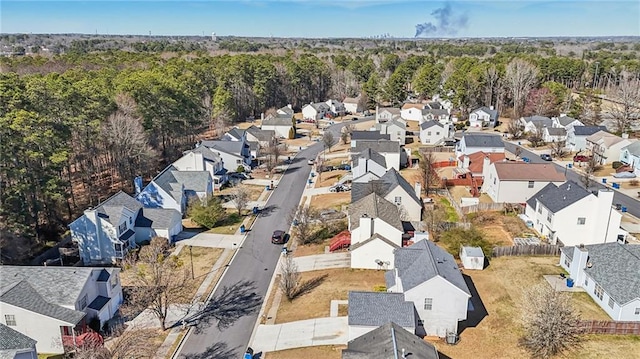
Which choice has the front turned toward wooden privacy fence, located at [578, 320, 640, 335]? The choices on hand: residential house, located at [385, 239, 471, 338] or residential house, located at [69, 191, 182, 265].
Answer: residential house, located at [69, 191, 182, 265]

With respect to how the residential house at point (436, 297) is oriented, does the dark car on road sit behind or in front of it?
in front

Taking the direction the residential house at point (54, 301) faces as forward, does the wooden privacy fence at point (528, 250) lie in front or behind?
in front

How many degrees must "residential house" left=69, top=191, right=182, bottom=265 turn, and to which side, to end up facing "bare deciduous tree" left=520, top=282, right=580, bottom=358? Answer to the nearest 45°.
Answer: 0° — it already faces it

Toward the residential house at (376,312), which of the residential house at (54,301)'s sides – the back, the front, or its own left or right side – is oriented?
front

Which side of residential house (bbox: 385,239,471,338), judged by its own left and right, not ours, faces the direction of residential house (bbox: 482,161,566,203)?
right

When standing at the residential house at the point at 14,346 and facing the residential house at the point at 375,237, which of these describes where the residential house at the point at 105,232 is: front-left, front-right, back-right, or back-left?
front-left

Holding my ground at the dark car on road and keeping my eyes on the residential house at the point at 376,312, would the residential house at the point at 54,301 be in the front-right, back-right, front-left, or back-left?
front-right

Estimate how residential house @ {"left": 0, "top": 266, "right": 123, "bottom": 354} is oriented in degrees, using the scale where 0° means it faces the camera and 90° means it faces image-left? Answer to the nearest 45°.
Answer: approximately 315°

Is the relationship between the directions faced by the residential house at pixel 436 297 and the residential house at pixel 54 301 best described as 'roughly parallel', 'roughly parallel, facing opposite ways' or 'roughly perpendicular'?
roughly parallel, facing opposite ways

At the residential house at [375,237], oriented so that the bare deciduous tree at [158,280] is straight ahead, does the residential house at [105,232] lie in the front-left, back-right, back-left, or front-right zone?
front-right

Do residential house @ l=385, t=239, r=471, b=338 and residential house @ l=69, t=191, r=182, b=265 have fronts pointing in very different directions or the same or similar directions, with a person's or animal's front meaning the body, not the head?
very different directions

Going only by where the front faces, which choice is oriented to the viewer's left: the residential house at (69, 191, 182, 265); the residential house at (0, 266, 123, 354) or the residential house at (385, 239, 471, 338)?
the residential house at (385, 239, 471, 338)

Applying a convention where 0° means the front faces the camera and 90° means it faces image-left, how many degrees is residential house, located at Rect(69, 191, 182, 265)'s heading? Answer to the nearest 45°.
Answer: approximately 315°

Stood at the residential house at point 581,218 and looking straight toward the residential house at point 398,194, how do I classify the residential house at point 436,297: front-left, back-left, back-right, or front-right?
front-left

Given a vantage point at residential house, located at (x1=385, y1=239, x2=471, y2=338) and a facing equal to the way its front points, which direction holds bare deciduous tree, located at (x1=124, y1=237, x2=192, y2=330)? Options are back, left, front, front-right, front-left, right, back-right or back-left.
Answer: front

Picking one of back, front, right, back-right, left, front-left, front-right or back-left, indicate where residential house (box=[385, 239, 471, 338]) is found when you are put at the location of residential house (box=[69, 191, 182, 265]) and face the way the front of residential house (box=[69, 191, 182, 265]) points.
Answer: front

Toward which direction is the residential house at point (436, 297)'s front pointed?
to the viewer's left
